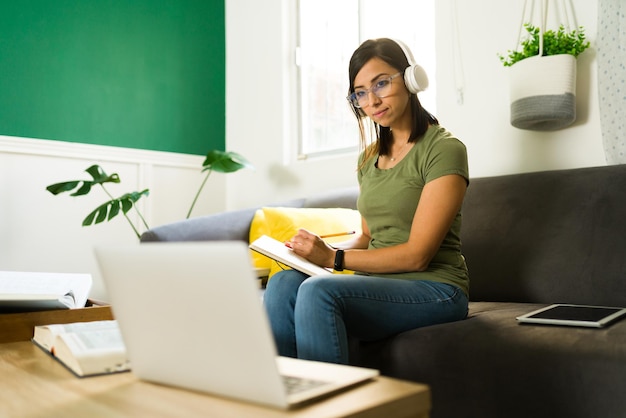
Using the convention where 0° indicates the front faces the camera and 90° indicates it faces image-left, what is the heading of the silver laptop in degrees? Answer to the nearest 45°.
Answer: approximately 225°

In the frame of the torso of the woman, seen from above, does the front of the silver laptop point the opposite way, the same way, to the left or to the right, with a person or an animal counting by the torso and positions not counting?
the opposite way

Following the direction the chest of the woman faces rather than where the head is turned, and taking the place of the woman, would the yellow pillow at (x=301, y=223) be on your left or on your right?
on your right

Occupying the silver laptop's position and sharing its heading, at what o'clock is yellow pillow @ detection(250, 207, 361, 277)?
The yellow pillow is roughly at 11 o'clock from the silver laptop.

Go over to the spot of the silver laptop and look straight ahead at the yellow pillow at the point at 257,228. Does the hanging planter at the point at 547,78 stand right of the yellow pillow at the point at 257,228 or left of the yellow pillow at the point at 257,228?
right

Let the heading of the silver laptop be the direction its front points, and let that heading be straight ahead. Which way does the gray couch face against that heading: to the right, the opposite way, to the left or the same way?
the opposite way

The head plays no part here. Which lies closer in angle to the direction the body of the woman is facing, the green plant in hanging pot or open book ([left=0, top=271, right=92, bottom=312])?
the open book

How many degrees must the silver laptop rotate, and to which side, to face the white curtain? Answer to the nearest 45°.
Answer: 0° — it already faces it

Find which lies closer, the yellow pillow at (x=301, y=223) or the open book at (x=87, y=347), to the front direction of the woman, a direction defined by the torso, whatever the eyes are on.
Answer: the open book
